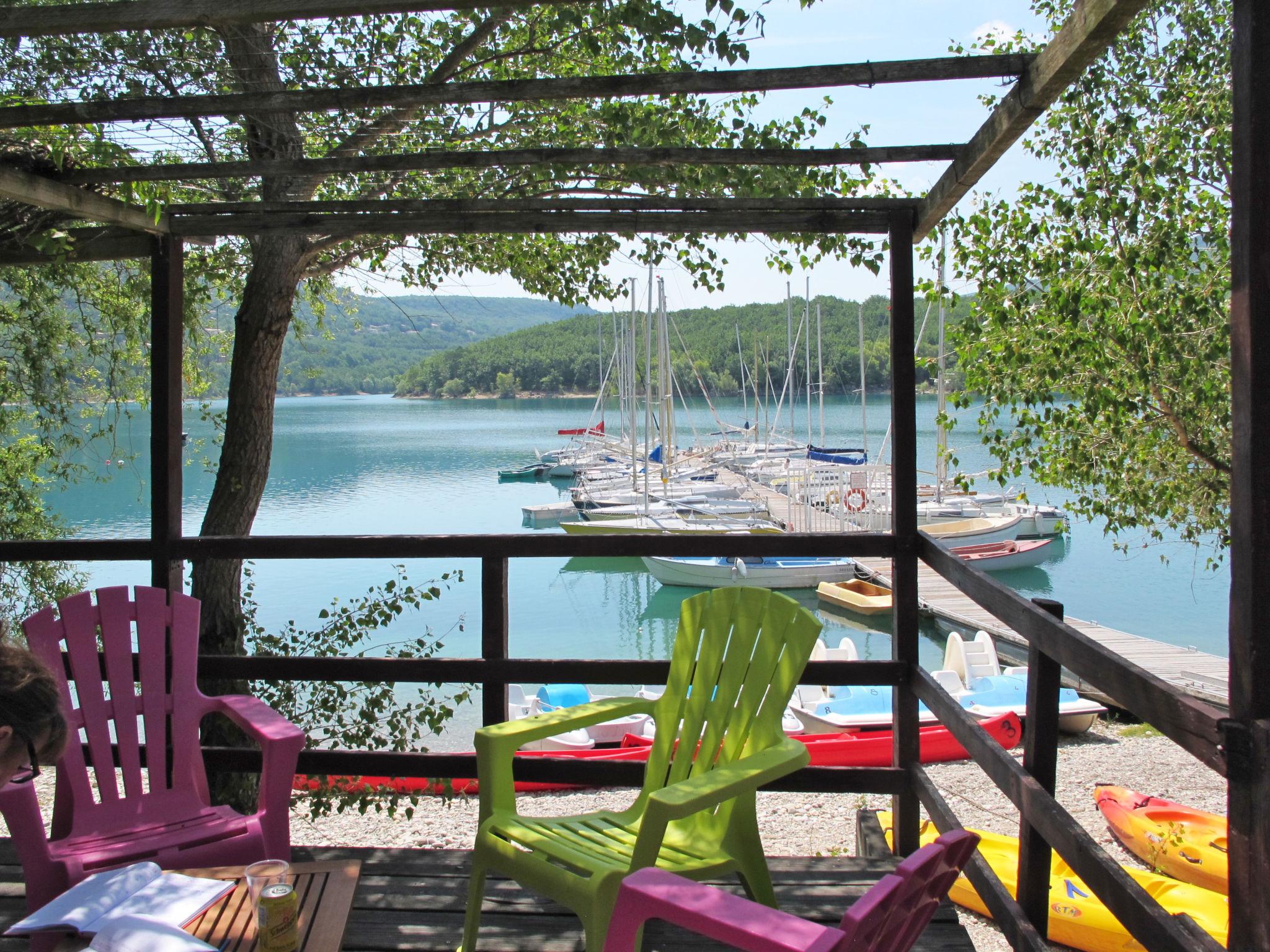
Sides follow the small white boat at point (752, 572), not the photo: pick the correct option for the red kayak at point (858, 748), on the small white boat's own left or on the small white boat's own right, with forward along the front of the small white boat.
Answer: on the small white boat's own left

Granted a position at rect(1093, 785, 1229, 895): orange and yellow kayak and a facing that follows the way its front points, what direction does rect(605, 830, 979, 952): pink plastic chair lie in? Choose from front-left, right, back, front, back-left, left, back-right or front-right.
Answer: back-left

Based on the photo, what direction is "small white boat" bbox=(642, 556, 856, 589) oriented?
to the viewer's left

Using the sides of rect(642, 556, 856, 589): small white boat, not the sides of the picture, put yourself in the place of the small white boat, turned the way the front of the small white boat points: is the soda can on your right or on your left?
on your left

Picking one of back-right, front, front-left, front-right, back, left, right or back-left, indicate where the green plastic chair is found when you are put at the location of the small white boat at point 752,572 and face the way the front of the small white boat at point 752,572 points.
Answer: left

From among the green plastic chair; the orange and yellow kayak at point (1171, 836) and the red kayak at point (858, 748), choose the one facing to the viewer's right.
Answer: the red kayak

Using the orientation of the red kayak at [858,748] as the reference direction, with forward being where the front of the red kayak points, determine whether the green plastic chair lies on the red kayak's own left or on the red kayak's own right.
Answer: on the red kayak's own right

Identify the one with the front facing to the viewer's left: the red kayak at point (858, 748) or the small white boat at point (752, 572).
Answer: the small white boat

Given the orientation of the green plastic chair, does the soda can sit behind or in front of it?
in front

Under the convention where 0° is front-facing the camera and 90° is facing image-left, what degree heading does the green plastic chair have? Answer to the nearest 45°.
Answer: approximately 45°
